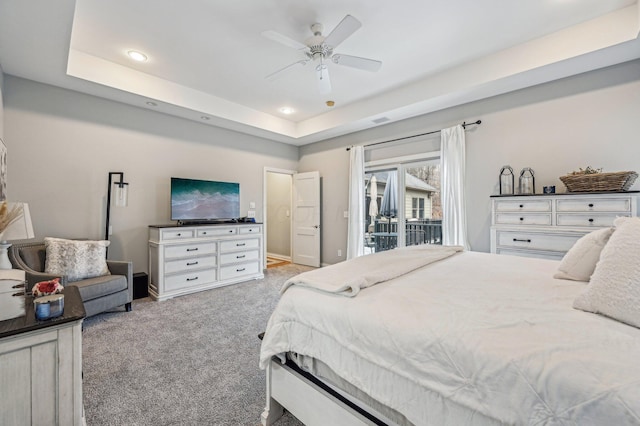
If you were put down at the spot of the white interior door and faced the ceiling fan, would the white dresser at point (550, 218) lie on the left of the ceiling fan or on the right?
left

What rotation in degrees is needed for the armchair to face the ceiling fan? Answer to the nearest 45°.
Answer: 0° — it already faces it

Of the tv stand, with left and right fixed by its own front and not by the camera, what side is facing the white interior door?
left
